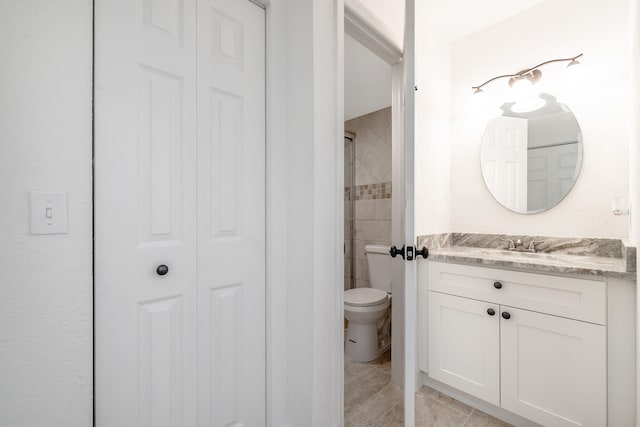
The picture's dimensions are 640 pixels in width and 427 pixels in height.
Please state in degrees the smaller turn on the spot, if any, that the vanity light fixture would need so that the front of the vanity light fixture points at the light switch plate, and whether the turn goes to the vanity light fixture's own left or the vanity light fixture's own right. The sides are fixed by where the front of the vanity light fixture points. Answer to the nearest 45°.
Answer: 0° — it already faces it

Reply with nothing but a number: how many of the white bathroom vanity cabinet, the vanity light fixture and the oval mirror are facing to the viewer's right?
0

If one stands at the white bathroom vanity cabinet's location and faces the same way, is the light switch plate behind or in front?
in front

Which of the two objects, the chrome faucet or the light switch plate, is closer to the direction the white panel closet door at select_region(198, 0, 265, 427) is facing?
the chrome faucet

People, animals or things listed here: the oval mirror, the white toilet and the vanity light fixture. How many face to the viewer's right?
0

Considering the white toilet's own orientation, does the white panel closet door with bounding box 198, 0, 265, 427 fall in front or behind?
in front

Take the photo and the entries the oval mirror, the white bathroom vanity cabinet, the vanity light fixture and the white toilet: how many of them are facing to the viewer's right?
0

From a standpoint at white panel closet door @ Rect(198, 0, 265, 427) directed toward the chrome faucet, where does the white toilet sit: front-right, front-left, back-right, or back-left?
front-left

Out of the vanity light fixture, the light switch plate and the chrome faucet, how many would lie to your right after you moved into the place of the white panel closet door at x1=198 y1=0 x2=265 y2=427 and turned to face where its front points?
1

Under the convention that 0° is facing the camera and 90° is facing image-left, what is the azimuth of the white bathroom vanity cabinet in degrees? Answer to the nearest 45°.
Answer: approximately 45°

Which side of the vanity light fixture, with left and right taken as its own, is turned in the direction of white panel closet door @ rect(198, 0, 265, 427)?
front

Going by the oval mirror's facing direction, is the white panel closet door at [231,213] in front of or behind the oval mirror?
in front
